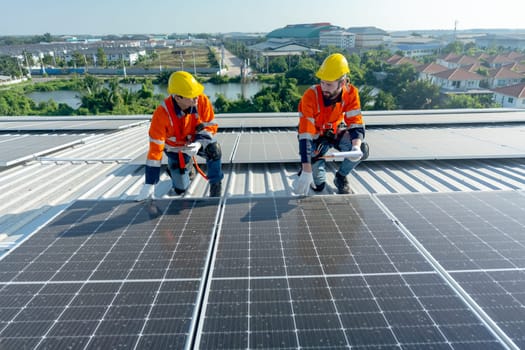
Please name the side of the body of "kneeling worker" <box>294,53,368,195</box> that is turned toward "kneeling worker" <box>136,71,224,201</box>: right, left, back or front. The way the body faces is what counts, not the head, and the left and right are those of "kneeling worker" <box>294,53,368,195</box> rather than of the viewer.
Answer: right

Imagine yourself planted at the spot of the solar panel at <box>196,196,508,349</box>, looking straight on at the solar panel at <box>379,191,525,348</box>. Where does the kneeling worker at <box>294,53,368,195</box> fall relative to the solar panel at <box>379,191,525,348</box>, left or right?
left

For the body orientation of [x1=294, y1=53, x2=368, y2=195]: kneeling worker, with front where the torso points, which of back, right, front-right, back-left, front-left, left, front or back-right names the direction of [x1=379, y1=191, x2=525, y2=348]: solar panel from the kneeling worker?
front-left

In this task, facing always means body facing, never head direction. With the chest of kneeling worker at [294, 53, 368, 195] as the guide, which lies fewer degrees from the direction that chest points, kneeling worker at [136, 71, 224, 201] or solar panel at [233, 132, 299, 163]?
the kneeling worker

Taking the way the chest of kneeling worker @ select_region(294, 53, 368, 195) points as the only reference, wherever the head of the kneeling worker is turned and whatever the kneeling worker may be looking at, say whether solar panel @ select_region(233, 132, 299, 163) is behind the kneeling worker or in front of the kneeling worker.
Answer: behind

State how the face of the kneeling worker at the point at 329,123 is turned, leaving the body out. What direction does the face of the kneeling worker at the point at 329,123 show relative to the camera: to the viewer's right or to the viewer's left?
to the viewer's left

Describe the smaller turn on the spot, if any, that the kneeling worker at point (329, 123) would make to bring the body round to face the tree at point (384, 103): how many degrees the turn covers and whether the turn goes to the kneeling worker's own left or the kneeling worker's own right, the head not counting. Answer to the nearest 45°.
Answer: approximately 180°

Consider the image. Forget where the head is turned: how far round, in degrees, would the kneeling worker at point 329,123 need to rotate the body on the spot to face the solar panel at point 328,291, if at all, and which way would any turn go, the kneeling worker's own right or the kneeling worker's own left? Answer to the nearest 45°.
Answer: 0° — they already face it

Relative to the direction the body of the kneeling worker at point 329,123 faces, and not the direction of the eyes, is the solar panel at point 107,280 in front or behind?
in front

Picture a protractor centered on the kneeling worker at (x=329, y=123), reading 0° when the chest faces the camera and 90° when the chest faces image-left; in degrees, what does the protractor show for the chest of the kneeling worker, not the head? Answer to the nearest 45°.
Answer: approximately 0°
